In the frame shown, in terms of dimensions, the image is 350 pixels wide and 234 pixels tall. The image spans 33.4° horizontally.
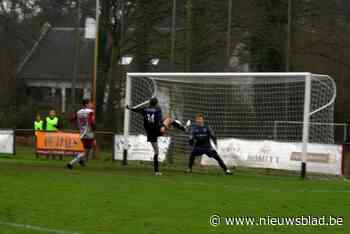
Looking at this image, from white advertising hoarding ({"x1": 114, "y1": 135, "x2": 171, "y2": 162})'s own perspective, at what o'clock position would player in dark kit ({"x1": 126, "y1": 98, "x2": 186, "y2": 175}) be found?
The player in dark kit is roughly at 12 o'clock from the white advertising hoarding.

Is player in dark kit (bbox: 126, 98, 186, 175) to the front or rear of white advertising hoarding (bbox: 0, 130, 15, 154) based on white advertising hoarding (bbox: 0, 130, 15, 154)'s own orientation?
to the front

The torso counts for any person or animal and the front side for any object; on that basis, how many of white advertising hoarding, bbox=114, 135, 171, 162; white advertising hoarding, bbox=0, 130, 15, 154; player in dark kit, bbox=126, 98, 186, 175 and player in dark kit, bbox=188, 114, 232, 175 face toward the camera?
3

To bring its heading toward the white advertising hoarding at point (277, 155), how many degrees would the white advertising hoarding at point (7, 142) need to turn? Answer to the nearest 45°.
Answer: approximately 45° to its left

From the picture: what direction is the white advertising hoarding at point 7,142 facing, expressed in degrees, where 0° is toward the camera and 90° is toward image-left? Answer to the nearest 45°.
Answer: approximately 0°

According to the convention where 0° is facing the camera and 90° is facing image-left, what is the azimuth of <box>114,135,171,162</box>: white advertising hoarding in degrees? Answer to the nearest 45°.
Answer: approximately 0°

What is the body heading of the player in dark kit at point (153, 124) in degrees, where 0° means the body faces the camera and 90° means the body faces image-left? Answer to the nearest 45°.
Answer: approximately 225°

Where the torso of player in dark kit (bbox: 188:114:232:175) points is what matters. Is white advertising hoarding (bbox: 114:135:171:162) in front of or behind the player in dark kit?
behind

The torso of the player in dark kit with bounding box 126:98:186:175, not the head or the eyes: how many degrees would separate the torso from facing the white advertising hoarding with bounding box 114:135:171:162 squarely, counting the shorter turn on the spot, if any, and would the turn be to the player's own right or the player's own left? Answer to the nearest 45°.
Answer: approximately 45° to the player's own left

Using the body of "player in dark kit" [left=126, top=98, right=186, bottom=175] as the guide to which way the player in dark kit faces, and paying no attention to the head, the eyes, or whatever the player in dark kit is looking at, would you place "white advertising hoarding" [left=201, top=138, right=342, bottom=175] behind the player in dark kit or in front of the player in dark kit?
in front
